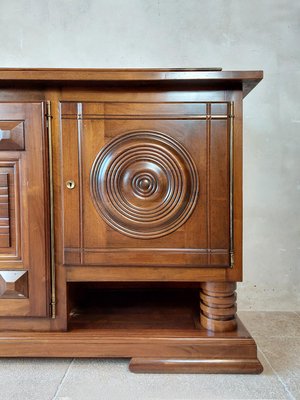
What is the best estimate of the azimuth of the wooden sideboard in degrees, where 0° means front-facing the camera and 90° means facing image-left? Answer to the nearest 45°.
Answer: approximately 0°
